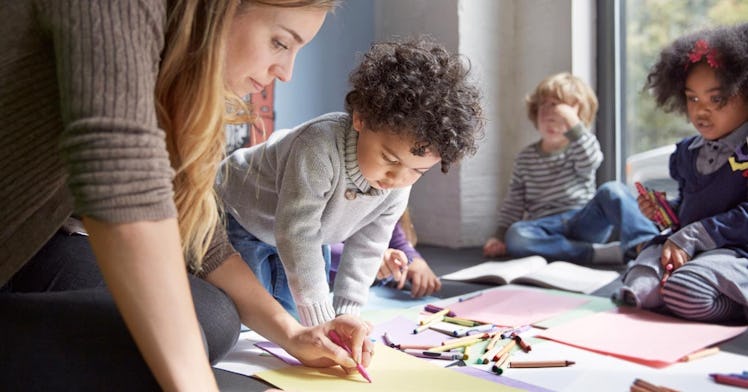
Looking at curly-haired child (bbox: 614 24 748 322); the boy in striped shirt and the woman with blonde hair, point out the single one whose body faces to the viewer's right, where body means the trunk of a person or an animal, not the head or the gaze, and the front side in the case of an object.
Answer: the woman with blonde hair

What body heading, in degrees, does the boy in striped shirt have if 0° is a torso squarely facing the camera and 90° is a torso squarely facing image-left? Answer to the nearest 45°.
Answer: approximately 0°

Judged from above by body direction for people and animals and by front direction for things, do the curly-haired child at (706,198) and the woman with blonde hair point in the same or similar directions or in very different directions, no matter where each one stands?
very different directions

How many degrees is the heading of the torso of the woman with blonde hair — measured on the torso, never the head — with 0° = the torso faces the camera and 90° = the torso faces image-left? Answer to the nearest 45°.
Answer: approximately 270°

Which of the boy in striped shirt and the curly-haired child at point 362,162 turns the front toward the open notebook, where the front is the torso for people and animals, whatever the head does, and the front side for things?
the boy in striped shirt

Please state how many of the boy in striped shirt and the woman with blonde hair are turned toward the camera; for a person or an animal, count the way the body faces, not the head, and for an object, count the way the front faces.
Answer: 1
